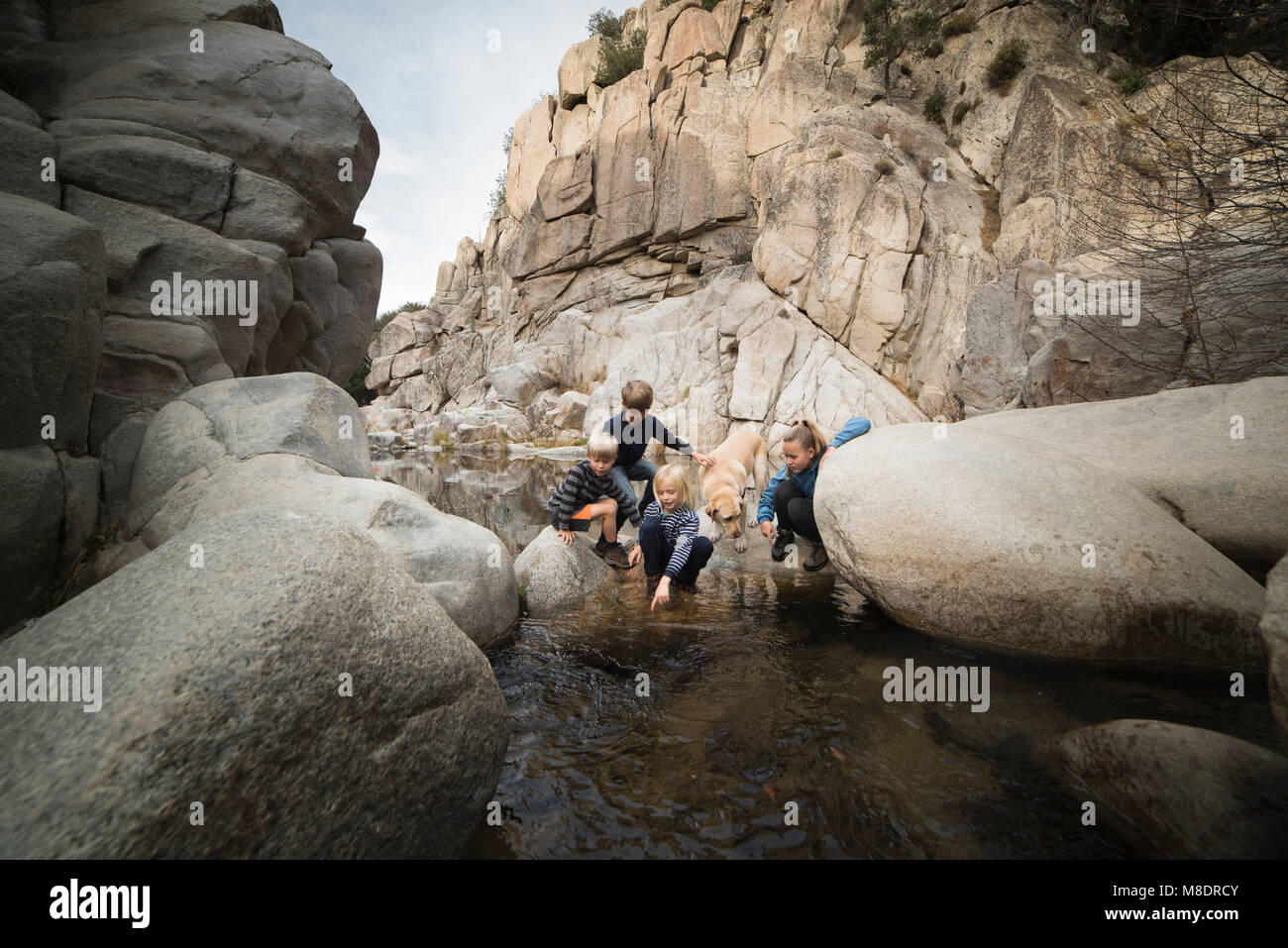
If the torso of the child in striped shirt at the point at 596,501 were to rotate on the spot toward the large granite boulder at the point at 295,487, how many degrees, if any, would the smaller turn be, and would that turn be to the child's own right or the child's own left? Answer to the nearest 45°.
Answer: approximately 90° to the child's own right

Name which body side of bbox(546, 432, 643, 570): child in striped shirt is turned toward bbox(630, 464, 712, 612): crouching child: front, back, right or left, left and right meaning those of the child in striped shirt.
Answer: front

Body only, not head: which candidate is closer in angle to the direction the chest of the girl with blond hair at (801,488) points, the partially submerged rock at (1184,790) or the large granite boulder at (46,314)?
the large granite boulder

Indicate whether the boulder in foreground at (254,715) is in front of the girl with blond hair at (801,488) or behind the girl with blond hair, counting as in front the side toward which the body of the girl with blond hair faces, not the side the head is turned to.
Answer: in front

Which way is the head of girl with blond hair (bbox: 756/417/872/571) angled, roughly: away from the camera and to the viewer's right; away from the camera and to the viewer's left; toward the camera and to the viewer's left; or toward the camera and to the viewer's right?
toward the camera and to the viewer's left

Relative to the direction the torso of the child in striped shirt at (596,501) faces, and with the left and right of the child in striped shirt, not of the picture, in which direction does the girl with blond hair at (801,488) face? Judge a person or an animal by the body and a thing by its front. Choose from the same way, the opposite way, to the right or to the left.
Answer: to the right

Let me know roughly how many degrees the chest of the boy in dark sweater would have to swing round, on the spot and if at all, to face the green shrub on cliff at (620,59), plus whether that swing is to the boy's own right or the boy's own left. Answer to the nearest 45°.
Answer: approximately 180°

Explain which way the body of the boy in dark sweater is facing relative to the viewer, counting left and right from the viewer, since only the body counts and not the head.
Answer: facing the viewer

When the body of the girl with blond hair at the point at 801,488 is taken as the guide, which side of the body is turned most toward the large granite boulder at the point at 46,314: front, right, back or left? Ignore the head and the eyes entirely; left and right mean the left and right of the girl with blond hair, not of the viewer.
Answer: front

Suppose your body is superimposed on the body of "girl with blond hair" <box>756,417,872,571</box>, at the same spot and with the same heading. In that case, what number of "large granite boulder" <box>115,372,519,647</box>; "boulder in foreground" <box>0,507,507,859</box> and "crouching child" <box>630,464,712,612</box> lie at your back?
0

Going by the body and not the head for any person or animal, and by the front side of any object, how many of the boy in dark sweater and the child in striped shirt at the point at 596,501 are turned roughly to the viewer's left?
0

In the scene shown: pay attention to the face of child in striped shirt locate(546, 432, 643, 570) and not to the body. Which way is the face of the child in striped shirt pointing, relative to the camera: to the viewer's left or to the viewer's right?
to the viewer's right

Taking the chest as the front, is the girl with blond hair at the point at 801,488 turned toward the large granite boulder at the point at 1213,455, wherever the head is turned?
no

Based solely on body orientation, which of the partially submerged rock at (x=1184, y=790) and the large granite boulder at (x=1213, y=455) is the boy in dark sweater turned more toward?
the partially submerged rock
